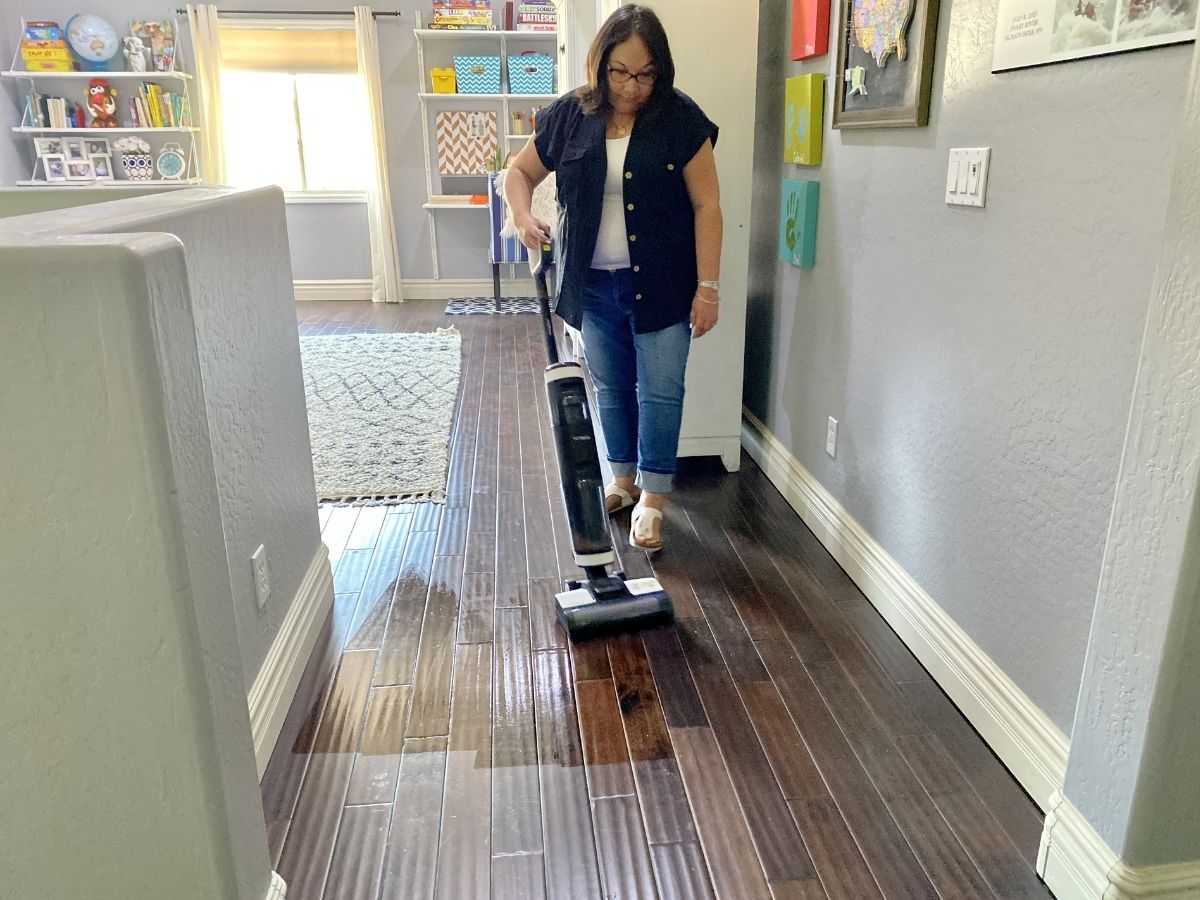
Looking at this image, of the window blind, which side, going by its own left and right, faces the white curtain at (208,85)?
right

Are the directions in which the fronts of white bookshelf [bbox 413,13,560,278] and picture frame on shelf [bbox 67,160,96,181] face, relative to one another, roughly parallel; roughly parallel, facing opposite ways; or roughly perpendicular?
roughly parallel

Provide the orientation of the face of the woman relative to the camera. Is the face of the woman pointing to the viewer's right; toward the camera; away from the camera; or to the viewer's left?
toward the camera

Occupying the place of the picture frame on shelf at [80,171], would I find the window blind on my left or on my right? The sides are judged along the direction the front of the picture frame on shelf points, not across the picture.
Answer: on my left

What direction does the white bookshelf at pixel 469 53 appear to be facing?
toward the camera

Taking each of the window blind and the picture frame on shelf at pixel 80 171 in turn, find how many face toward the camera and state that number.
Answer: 2

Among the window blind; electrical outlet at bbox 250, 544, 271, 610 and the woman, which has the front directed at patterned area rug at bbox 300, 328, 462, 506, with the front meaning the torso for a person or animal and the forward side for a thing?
the window blind

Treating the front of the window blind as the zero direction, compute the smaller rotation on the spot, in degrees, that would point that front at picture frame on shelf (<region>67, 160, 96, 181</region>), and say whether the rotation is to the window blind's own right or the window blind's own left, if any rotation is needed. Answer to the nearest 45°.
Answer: approximately 90° to the window blind's own right

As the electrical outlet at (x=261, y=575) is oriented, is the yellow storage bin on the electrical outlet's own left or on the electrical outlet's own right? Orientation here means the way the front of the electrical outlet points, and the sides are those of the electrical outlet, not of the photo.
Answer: on the electrical outlet's own left

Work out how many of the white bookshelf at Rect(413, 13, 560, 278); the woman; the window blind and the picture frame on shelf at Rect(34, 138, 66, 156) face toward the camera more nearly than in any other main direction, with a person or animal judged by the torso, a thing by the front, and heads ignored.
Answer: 4

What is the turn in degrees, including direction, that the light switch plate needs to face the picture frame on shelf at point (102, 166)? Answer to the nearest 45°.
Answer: approximately 90° to its right

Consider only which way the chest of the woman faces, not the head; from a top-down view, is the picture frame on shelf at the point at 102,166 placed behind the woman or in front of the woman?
behind

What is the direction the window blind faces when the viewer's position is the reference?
facing the viewer

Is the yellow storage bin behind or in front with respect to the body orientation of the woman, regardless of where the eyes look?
behind

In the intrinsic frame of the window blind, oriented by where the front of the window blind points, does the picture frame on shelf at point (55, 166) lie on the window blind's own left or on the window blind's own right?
on the window blind's own right

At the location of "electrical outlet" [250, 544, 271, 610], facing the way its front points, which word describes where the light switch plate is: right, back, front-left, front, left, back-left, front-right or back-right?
front-left

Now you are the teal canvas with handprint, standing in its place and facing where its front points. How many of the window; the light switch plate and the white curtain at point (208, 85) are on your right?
2
